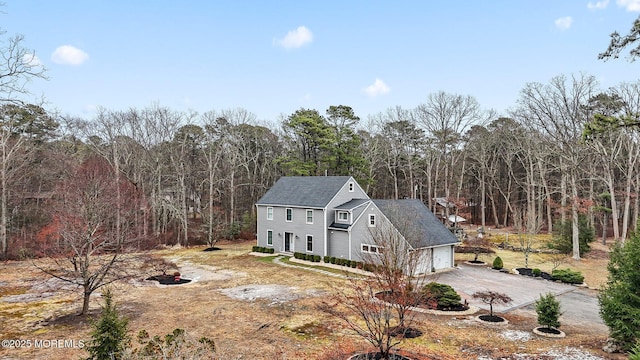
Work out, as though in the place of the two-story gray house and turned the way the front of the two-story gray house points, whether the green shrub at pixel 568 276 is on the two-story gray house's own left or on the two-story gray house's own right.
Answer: on the two-story gray house's own left

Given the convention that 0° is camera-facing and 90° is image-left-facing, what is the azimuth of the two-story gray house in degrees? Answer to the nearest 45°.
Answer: approximately 45°

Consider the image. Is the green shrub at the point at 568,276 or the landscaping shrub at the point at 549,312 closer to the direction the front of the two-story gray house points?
the landscaping shrub

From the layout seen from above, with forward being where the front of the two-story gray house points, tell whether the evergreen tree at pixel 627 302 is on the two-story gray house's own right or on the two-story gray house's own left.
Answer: on the two-story gray house's own left

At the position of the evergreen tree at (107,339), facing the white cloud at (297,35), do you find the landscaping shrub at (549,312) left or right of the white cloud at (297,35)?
right

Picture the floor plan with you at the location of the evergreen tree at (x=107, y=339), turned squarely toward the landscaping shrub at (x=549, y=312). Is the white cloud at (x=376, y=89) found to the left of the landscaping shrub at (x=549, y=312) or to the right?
left

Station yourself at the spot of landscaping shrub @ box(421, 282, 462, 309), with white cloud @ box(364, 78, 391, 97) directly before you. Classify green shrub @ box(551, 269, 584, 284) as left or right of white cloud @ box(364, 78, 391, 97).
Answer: right
